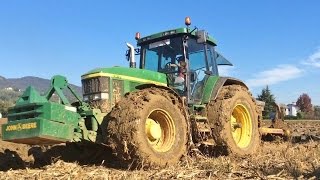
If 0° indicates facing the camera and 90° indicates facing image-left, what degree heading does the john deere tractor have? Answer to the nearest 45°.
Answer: approximately 45°
